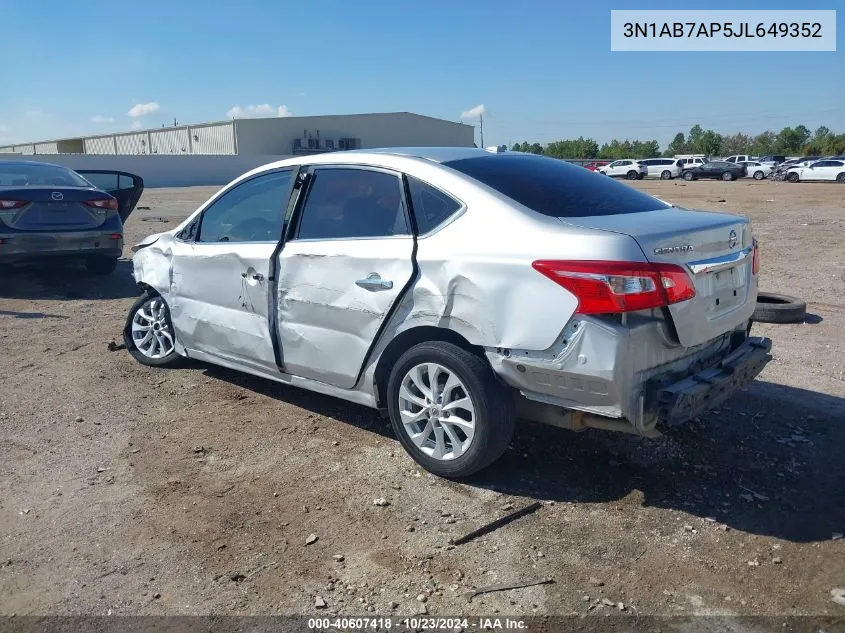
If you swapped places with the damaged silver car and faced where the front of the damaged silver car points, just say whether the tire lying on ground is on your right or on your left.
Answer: on your right

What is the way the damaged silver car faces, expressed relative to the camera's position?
facing away from the viewer and to the left of the viewer
